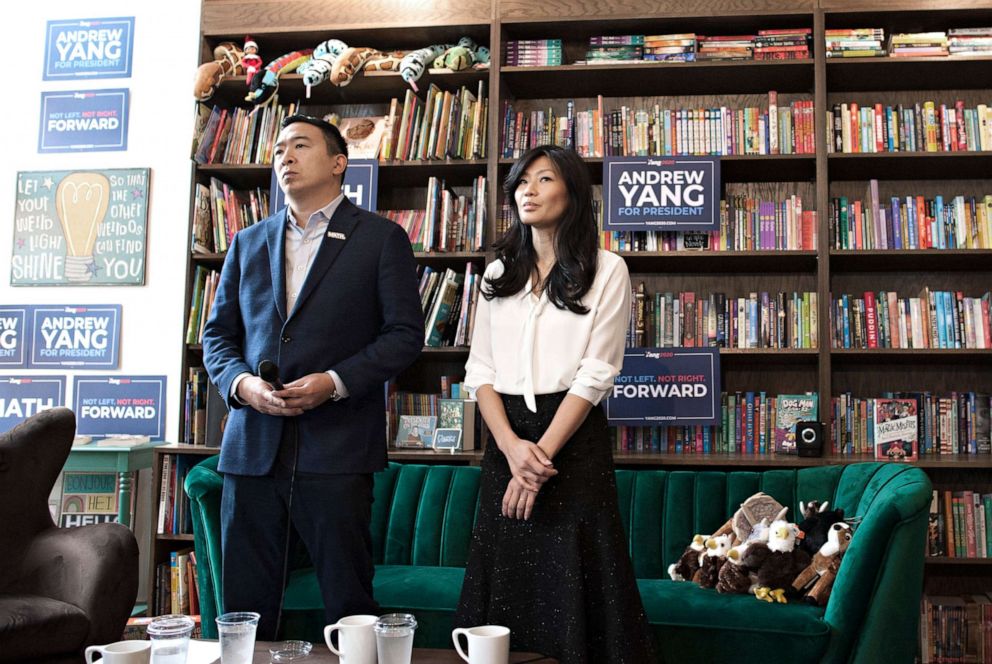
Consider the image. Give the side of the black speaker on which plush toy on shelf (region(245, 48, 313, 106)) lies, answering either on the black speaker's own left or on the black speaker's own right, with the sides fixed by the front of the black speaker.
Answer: on the black speaker's own right

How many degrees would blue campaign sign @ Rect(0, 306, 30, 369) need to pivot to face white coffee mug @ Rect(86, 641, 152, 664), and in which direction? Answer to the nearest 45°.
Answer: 0° — it already faces it

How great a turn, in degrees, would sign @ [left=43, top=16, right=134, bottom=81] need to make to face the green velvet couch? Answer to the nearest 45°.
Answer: approximately 45° to its left

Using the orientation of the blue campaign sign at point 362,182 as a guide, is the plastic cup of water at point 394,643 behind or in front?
in front

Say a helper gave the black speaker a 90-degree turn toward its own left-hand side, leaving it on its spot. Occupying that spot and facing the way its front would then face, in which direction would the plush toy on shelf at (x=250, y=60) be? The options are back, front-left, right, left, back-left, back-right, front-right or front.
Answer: back

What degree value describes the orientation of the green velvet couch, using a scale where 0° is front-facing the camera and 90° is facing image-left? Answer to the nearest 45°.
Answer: approximately 0°

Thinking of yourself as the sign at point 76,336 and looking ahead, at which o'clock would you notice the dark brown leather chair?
The dark brown leather chair is roughly at 12 o'clock from the sign.
